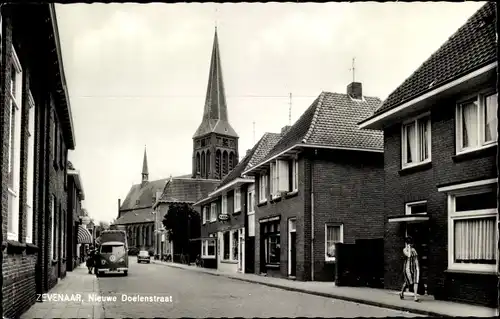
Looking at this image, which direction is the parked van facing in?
toward the camera

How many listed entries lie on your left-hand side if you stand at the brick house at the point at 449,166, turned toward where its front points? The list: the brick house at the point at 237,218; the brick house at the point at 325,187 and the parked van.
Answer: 0

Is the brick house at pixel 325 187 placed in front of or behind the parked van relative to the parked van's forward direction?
in front

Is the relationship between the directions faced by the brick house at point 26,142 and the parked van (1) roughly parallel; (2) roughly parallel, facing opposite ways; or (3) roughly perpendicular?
roughly perpendicular

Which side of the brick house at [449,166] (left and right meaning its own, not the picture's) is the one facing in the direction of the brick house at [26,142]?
front

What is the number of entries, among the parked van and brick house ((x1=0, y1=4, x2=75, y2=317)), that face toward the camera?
1

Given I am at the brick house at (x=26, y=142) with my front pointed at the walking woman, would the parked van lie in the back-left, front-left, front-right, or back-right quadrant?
front-left

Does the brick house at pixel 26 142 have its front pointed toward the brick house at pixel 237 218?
no

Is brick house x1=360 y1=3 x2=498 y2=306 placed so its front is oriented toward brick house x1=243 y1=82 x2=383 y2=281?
no

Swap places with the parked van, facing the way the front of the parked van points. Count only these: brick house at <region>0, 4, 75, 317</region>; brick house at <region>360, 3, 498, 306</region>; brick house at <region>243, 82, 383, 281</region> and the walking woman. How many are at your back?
0

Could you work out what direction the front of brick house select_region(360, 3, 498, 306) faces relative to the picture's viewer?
facing the viewer and to the left of the viewer

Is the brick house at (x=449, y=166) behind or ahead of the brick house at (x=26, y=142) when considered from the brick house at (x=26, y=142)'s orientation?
ahead

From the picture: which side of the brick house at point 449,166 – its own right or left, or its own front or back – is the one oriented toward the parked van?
right

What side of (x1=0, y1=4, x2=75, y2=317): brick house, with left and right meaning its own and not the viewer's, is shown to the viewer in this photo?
right
